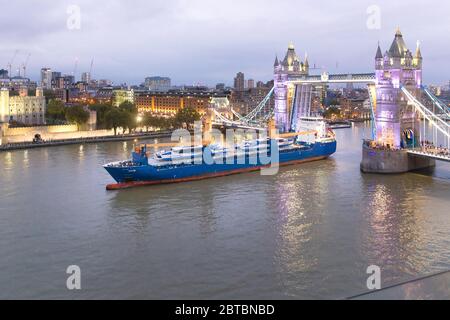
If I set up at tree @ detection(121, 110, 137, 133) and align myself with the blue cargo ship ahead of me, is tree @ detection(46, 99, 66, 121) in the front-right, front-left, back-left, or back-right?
back-right

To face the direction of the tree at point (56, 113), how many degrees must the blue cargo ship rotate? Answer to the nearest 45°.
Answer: approximately 90° to its right

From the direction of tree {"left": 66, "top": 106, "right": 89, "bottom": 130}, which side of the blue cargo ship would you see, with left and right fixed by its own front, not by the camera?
right

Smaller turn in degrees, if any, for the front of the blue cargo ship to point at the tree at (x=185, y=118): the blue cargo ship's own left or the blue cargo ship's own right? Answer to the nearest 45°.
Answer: approximately 135° to the blue cargo ship's own right

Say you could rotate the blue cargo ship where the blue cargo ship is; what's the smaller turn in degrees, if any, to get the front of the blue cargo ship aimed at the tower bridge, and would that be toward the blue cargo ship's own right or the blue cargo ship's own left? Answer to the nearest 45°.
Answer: approximately 135° to the blue cargo ship's own left

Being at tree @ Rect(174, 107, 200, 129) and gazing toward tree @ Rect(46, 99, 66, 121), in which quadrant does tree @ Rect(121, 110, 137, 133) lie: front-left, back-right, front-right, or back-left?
front-left

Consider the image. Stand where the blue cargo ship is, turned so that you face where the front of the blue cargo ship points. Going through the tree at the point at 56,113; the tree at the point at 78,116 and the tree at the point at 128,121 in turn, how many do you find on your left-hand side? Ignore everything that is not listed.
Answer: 0

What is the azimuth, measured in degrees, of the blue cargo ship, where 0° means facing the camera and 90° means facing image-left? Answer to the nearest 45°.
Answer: approximately 45°

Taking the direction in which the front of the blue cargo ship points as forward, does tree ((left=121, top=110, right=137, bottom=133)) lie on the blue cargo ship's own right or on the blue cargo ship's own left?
on the blue cargo ship's own right
